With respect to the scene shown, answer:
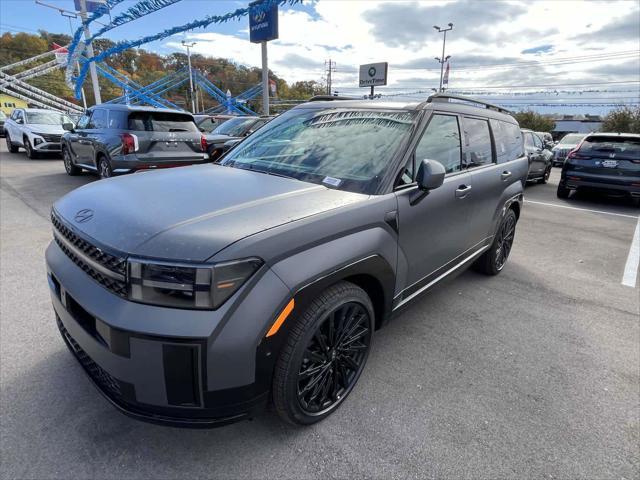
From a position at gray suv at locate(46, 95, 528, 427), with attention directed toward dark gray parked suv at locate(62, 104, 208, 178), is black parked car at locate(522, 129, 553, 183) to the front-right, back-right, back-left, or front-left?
front-right

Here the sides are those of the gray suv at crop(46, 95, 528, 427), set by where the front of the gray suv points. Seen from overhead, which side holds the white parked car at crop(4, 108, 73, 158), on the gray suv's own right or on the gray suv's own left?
on the gray suv's own right

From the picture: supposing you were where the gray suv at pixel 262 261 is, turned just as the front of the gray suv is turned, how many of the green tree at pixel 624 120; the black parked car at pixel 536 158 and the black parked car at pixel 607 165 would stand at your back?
3

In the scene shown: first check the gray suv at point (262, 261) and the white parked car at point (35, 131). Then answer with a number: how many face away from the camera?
0

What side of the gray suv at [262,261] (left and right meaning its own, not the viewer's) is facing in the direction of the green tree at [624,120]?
back

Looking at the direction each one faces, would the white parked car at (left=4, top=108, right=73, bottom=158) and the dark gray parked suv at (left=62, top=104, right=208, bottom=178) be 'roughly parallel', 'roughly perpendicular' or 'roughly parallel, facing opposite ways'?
roughly parallel, facing opposite ways

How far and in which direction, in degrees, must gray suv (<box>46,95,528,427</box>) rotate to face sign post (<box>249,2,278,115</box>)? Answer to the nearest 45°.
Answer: approximately 135° to its right

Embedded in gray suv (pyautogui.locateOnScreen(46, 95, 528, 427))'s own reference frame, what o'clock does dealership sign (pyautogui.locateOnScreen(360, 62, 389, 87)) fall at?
The dealership sign is roughly at 5 o'clock from the gray suv.

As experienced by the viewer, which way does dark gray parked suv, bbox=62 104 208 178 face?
facing away from the viewer and to the left of the viewer

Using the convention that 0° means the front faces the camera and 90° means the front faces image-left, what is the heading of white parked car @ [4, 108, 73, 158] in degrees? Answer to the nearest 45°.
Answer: approximately 315°

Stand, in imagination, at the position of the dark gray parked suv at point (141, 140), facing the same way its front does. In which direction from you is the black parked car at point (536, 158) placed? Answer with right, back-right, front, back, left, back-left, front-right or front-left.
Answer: back-right

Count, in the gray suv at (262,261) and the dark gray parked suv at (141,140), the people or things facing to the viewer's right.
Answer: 0

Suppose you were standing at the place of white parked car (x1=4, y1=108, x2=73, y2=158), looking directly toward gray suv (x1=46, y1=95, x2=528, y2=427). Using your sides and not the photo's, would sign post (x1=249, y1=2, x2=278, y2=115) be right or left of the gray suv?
left
